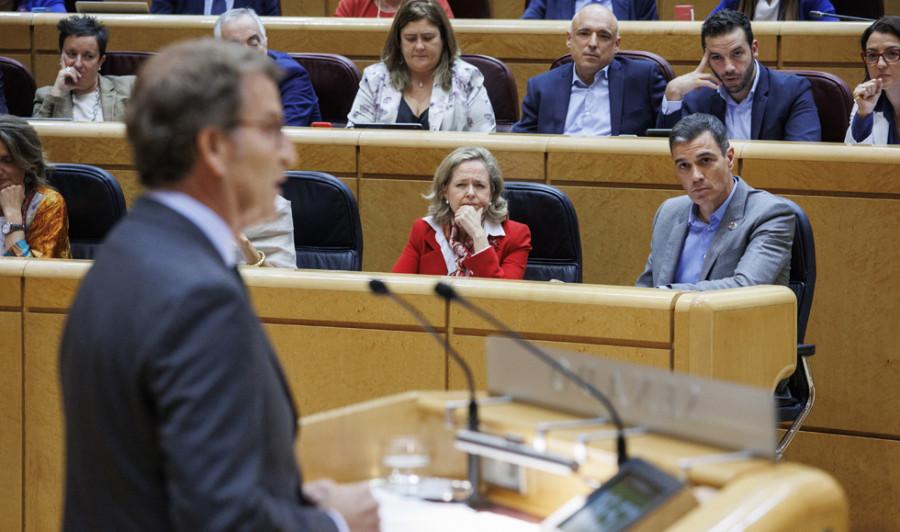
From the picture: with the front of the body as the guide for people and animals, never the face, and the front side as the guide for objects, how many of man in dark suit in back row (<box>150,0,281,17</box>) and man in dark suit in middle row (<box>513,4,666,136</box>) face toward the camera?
2

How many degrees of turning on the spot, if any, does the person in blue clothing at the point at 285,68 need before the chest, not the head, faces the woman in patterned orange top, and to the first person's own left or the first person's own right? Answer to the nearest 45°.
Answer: approximately 45° to the first person's own right

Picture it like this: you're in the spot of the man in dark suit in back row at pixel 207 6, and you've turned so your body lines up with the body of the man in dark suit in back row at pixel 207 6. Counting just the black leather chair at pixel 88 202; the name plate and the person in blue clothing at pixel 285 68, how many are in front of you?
3

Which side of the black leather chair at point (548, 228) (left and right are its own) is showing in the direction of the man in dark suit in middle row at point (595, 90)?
back

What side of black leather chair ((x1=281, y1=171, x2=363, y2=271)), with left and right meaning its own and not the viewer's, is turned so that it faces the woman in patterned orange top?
right

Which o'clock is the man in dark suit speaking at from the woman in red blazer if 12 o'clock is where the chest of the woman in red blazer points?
The man in dark suit speaking is roughly at 12 o'clock from the woman in red blazer.
